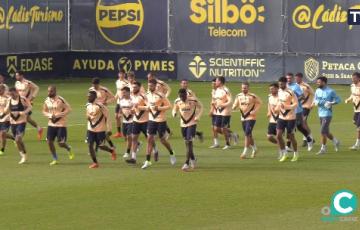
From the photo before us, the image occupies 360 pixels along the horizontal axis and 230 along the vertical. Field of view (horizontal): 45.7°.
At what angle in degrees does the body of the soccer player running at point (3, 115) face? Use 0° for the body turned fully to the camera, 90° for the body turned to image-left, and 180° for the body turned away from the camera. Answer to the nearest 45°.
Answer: approximately 45°

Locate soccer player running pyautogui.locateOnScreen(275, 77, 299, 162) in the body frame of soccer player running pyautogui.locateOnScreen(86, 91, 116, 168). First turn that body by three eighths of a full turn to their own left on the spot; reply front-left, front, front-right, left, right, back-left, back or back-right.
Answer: front

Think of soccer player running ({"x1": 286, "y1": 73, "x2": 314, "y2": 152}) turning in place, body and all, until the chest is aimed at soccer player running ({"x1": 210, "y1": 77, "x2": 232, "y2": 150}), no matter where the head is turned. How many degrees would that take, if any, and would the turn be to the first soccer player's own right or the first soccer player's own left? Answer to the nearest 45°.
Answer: approximately 45° to the first soccer player's own right

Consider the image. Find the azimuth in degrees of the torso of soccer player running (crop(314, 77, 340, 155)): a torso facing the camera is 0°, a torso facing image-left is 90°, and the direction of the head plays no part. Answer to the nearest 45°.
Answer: approximately 45°

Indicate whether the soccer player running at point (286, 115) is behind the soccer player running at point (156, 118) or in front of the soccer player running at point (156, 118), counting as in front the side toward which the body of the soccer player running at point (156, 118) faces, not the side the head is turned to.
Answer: behind

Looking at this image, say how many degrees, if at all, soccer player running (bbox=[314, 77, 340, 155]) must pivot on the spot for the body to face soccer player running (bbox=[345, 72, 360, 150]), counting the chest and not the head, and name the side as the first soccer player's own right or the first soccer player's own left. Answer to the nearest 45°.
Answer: approximately 180°

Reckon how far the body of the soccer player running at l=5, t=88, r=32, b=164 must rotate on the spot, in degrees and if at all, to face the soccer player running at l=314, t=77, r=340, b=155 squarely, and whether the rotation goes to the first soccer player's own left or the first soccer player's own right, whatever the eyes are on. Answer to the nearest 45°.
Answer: approximately 135° to the first soccer player's own left

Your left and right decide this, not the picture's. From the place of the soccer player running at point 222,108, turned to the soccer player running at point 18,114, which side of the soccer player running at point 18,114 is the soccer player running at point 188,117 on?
left

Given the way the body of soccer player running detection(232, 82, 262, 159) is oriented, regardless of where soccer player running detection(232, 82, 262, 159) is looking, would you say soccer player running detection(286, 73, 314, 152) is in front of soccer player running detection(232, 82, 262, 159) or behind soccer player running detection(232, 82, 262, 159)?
behind

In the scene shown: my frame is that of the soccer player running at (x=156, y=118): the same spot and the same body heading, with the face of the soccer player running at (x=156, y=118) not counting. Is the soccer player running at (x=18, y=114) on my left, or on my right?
on my right
